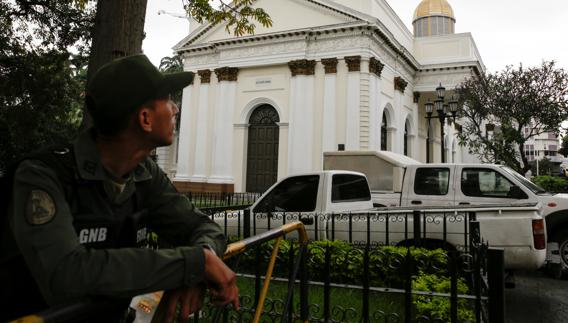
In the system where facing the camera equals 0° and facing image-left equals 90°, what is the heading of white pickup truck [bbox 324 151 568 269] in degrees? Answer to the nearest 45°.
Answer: approximately 270°

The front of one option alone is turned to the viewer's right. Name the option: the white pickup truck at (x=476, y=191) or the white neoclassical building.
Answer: the white pickup truck

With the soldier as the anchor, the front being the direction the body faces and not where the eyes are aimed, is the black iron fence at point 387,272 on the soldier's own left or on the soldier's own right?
on the soldier's own left

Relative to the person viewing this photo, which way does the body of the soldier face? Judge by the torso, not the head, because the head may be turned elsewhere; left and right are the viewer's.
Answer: facing the viewer and to the right of the viewer

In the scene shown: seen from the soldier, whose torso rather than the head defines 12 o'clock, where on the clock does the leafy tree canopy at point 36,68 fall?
The leafy tree canopy is roughly at 7 o'clock from the soldier.

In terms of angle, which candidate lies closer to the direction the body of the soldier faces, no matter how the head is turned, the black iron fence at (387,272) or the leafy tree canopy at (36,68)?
the black iron fence

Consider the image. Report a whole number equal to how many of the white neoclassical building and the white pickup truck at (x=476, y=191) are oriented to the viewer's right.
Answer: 1

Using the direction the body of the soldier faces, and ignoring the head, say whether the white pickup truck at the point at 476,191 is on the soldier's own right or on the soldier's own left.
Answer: on the soldier's own left

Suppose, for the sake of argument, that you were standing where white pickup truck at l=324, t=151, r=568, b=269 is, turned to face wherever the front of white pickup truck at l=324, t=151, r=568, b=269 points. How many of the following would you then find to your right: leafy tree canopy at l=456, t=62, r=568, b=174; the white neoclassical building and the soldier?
1

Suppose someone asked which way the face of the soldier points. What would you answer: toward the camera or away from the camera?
away from the camera
